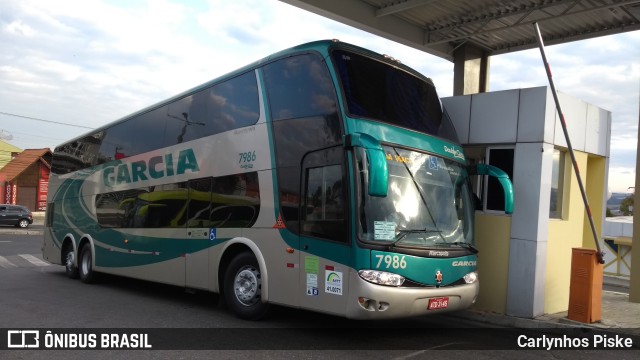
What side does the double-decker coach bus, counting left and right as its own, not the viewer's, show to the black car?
back

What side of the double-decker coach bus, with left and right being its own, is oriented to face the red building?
back

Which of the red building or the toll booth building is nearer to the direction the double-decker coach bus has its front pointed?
the toll booth building

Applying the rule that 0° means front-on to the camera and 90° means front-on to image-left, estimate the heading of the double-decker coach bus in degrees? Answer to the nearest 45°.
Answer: approximately 315°

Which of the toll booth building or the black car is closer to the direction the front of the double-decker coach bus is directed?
the toll booth building
